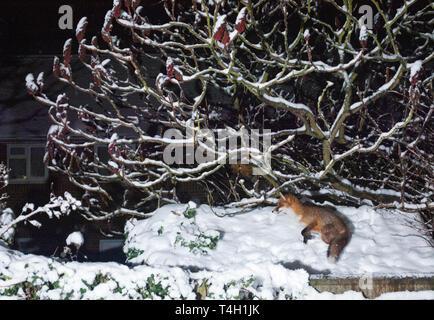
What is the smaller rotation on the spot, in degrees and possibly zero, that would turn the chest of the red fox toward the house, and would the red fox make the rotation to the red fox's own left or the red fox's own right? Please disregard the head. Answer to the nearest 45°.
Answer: approximately 45° to the red fox's own right

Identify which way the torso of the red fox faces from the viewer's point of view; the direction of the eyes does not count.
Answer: to the viewer's left
